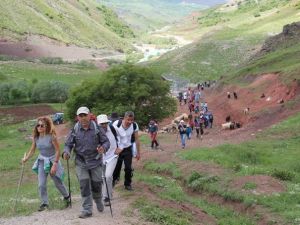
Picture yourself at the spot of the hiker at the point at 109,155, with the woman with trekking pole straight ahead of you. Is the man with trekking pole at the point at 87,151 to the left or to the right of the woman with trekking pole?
left

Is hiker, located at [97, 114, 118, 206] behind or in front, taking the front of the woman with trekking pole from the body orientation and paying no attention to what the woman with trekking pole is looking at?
behind

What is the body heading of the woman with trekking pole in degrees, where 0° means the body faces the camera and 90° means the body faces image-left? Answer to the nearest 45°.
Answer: approximately 45°

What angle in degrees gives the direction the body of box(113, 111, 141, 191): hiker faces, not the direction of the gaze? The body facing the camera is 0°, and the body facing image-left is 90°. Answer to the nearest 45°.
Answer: approximately 0°

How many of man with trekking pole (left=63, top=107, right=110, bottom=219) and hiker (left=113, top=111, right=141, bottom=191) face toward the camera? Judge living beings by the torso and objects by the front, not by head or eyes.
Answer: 2

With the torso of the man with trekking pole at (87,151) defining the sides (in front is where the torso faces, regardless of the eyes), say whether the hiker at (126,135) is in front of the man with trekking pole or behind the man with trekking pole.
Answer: behind

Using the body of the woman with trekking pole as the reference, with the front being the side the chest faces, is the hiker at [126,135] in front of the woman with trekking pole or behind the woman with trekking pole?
behind
